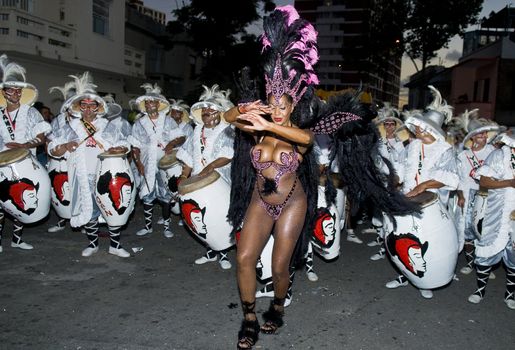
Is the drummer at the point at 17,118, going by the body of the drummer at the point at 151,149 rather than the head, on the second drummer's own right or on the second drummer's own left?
on the second drummer's own right

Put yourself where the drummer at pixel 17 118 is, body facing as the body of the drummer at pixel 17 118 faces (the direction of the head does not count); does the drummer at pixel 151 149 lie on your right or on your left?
on your left

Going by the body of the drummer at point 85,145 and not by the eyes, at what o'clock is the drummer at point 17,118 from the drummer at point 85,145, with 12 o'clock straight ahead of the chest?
the drummer at point 17,118 is roughly at 4 o'clock from the drummer at point 85,145.

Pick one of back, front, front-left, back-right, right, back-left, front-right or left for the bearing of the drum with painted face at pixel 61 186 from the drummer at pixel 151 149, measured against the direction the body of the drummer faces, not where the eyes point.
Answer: front-right

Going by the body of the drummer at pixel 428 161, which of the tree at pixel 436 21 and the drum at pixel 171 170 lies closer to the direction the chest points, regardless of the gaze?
the drum

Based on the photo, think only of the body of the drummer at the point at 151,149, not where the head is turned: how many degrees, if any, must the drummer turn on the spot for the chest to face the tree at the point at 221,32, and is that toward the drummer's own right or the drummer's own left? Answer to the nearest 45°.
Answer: approximately 180°

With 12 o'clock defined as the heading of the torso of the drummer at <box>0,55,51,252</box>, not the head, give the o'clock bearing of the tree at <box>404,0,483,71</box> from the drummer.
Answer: The tree is roughly at 8 o'clock from the drummer.

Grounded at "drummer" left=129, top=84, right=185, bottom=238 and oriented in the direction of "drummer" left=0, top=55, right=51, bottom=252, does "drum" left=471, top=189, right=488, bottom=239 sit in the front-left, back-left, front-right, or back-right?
back-left

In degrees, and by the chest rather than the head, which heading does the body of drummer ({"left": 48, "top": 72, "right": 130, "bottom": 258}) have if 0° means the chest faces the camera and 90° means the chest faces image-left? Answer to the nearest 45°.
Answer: approximately 0°

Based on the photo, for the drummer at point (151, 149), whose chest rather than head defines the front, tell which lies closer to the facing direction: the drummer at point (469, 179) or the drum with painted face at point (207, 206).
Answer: the drum with painted face
